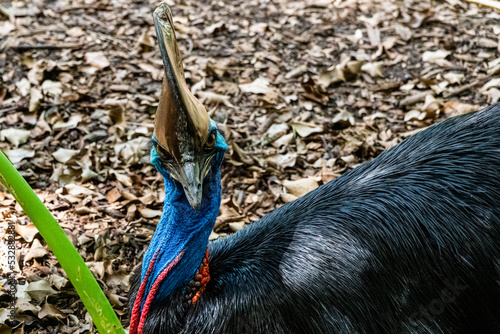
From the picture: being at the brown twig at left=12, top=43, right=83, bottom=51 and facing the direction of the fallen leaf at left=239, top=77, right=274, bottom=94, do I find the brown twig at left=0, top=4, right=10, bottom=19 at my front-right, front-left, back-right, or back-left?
back-left

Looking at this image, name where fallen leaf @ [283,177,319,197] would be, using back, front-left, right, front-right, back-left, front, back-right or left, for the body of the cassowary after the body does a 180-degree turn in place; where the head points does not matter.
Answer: left

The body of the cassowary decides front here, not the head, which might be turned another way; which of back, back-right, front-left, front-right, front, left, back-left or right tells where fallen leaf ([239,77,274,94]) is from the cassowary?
right

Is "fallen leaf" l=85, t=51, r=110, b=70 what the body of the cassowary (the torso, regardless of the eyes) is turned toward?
no

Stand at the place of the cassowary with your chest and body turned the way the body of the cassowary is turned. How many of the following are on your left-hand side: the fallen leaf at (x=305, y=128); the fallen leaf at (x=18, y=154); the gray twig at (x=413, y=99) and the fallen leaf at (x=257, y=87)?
0

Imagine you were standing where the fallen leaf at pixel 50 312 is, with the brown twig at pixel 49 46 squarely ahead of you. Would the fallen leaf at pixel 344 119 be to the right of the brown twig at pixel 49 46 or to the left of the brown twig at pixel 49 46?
right

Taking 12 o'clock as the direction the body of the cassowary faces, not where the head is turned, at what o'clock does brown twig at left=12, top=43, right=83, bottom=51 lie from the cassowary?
The brown twig is roughly at 2 o'clock from the cassowary.

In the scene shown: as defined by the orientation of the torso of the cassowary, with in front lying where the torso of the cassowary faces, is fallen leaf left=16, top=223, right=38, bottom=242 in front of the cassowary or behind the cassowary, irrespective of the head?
in front

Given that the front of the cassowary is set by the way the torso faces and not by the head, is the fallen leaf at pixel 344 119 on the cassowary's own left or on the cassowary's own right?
on the cassowary's own right

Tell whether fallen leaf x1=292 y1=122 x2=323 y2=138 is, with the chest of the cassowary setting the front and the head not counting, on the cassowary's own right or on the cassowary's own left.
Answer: on the cassowary's own right

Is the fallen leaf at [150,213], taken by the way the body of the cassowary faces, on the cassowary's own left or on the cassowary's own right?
on the cassowary's own right

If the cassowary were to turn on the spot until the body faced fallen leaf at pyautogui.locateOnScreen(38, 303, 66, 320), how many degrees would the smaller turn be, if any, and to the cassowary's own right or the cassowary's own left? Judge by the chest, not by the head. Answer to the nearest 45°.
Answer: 0° — it already faces it

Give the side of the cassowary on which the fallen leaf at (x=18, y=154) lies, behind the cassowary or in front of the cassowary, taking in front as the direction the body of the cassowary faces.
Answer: in front

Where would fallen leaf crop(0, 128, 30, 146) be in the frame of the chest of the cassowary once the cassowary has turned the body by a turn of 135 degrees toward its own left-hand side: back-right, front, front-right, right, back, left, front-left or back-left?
back

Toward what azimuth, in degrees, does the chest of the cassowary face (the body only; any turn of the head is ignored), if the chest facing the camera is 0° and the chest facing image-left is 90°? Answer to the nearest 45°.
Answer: approximately 90°

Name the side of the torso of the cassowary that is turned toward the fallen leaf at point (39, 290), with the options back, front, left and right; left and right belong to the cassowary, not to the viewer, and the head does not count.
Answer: front
